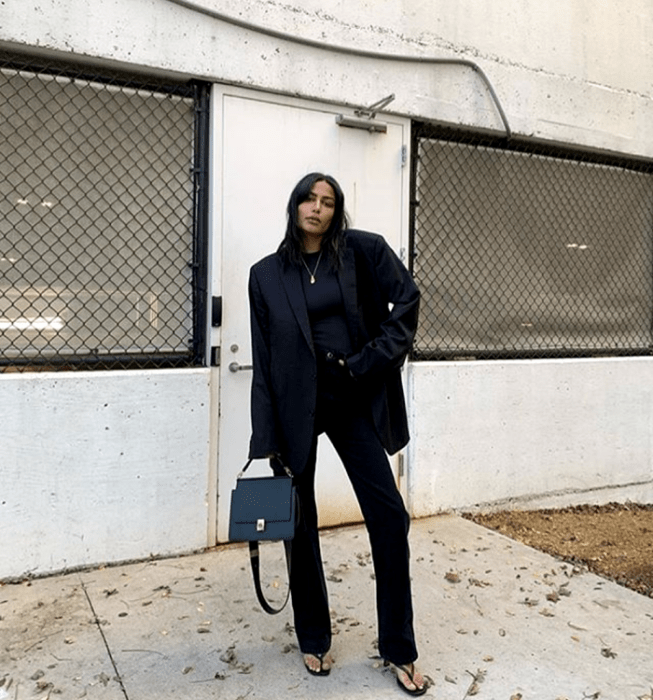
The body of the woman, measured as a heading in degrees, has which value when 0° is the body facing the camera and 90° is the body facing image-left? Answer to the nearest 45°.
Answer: approximately 0°

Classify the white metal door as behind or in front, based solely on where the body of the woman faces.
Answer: behind

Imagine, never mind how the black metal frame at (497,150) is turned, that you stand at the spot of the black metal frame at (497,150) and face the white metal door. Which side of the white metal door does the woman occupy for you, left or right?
left

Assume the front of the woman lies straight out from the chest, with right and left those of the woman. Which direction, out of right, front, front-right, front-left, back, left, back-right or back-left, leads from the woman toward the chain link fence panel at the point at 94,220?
back-right
